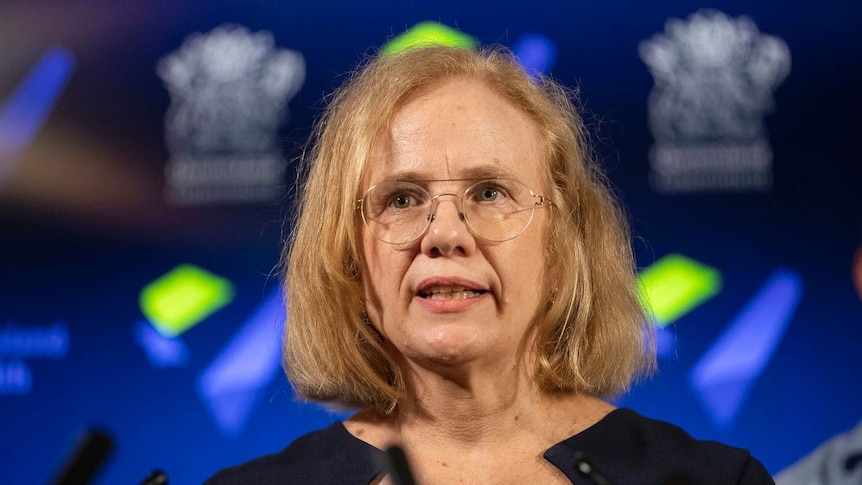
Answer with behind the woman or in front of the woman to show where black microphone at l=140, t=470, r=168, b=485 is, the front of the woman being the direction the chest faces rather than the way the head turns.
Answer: in front

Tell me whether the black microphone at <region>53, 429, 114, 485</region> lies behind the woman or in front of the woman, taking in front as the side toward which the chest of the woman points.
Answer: in front

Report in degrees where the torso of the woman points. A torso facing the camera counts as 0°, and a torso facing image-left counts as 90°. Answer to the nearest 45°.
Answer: approximately 0°
